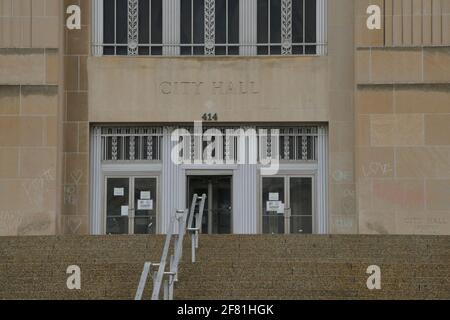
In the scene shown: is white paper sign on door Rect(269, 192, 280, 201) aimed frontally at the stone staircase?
yes

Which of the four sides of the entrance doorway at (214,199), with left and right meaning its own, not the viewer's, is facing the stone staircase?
front

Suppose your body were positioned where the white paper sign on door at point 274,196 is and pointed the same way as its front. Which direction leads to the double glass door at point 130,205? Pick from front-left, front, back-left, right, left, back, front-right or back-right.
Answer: right

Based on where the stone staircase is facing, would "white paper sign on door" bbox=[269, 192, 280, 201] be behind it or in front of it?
behind

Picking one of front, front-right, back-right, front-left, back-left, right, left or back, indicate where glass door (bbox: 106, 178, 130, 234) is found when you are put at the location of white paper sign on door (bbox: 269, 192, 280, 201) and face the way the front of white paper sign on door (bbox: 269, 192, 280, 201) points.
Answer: right

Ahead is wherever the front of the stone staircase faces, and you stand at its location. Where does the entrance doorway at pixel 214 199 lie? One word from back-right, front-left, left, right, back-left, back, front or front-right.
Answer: back

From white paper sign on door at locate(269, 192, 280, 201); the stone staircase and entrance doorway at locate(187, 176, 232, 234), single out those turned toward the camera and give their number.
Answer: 3

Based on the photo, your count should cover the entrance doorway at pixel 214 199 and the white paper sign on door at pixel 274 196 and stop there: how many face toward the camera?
2

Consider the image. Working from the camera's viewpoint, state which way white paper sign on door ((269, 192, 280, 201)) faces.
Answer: facing the viewer

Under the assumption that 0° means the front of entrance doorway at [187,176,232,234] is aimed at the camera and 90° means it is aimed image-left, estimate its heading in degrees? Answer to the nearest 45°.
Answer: approximately 0°

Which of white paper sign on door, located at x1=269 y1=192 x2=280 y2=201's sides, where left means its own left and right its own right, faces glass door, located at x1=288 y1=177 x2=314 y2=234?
left

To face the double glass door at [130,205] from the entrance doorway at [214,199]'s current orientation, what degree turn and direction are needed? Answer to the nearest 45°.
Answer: approximately 90° to its right

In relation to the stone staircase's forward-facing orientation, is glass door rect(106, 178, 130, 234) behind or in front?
behind
